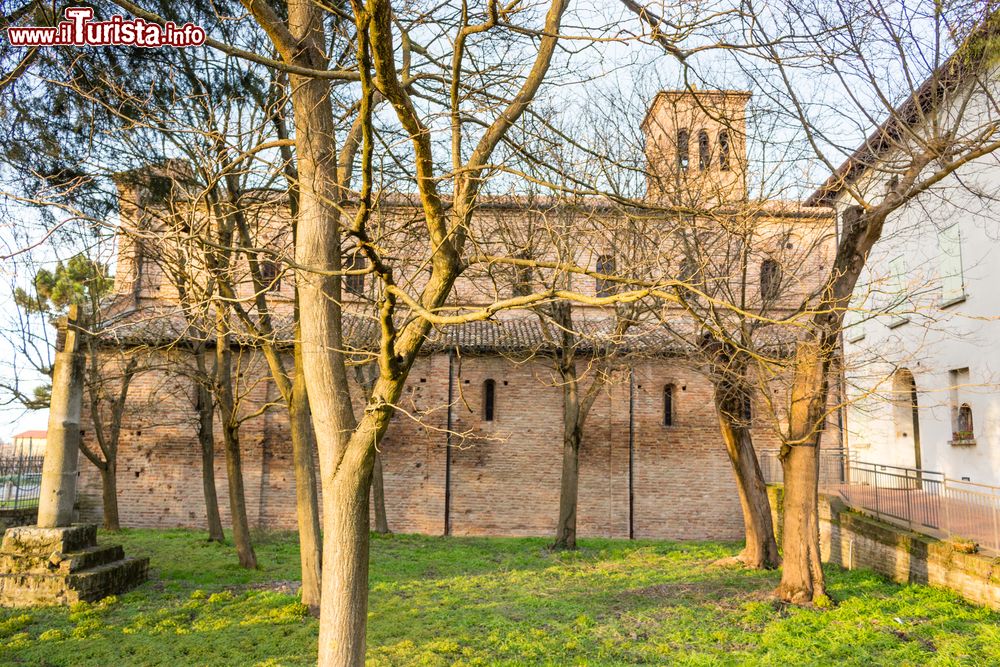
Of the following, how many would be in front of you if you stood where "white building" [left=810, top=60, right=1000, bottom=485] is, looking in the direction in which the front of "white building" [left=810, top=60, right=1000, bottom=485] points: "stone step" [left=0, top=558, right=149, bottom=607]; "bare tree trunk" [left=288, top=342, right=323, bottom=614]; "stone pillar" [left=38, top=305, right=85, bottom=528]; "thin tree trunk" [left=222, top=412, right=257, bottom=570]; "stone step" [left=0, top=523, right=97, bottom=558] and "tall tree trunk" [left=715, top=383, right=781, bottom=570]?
6

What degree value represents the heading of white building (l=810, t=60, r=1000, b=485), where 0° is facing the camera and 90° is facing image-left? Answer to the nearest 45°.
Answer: approximately 45°

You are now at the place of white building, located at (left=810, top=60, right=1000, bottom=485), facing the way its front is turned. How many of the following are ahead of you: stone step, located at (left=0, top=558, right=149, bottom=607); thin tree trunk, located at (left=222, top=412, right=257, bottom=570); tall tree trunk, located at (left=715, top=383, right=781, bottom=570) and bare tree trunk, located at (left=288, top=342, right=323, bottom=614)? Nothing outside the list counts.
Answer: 4

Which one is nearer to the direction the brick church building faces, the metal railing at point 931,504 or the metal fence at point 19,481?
the metal fence

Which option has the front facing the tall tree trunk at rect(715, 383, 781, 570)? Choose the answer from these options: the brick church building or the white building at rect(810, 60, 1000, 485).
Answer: the white building

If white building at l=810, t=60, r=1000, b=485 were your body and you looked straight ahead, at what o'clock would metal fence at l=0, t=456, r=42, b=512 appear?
The metal fence is roughly at 1 o'clock from the white building.

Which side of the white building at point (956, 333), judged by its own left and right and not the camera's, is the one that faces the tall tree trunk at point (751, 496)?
front

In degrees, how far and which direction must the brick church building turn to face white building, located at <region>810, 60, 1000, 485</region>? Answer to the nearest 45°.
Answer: approximately 135° to its left

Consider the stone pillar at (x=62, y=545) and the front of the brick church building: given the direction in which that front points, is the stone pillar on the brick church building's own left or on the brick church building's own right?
on the brick church building's own left

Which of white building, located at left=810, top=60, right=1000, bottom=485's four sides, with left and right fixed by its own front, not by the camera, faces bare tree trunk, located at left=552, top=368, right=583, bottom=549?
front

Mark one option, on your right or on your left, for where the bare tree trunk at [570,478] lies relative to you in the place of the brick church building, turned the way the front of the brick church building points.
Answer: on your left
